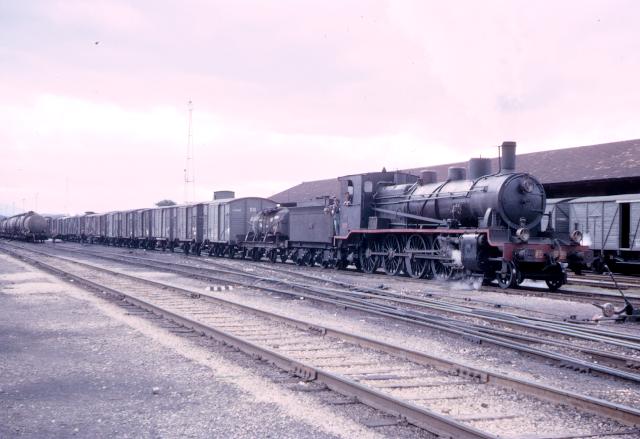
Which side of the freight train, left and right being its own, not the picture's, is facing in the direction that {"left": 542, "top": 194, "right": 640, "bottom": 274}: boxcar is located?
left

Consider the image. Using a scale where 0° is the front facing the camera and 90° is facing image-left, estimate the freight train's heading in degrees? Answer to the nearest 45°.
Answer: approximately 315°

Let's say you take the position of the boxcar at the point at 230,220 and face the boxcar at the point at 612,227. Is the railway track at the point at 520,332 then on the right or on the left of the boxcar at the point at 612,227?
right

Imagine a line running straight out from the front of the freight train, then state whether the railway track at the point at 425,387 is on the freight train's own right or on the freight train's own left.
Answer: on the freight train's own right

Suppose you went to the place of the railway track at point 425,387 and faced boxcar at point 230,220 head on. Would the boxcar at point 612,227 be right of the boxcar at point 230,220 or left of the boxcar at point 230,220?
right

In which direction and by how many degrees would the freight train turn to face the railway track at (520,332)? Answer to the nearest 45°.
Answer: approximately 45° to its right
